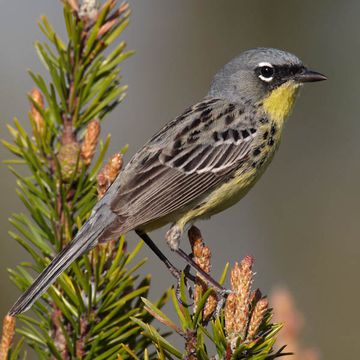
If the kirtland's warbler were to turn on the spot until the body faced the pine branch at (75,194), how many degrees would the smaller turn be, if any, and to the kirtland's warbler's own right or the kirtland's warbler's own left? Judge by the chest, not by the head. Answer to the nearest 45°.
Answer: approximately 135° to the kirtland's warbler's own right

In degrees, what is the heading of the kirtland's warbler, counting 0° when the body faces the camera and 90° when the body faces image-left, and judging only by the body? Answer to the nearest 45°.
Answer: approximately 270°
